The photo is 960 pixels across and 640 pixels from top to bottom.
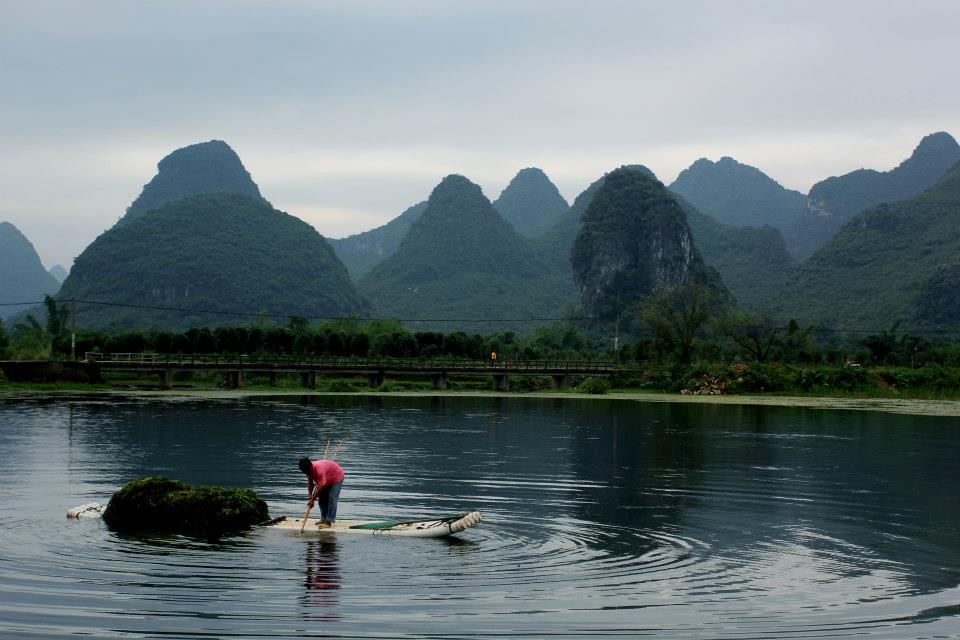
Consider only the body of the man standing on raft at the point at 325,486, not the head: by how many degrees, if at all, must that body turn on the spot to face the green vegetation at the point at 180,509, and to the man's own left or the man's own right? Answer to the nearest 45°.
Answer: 0° — they already face it

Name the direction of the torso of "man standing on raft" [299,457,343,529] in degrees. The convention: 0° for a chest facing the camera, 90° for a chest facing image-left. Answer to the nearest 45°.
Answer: approximately 90°
